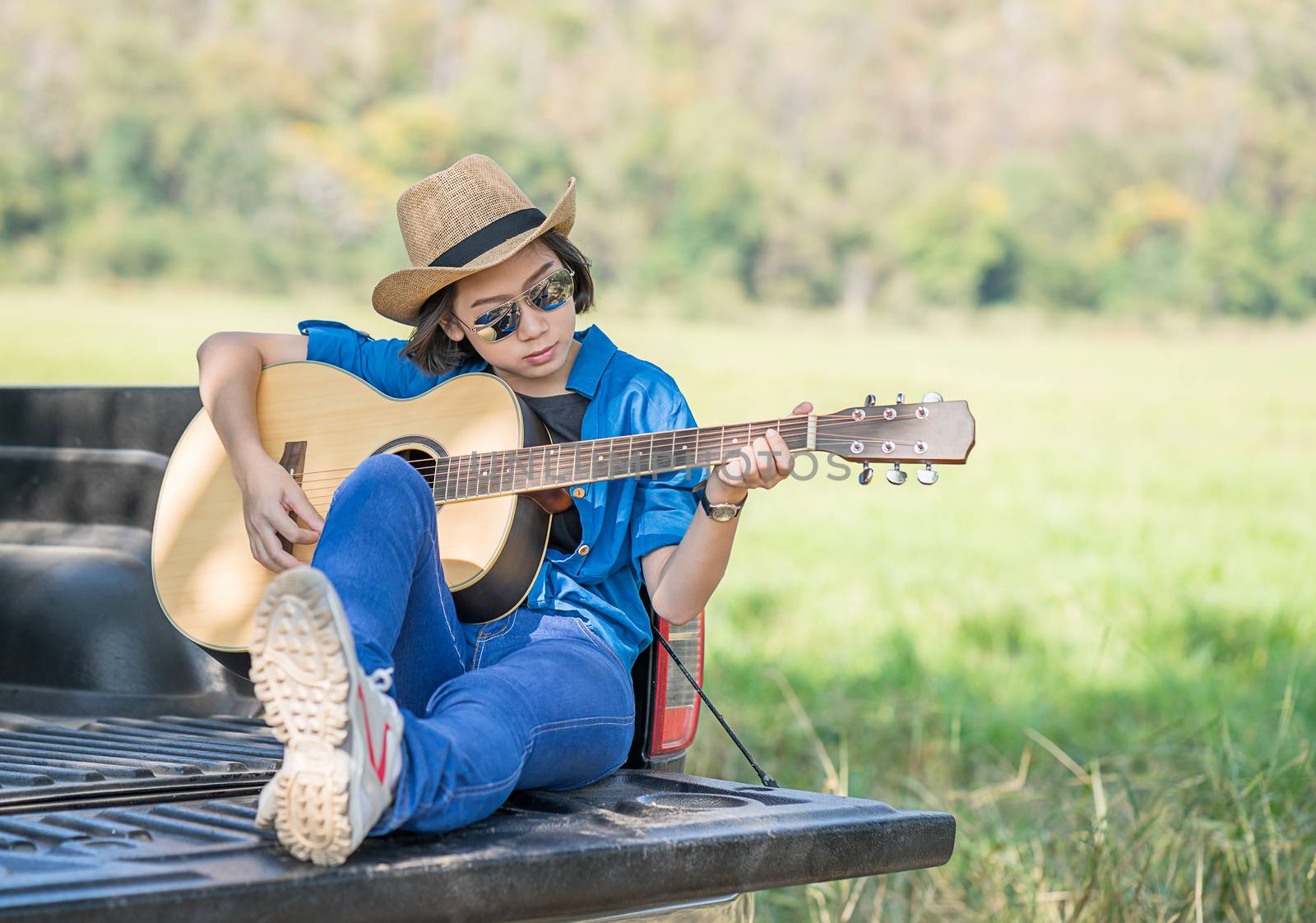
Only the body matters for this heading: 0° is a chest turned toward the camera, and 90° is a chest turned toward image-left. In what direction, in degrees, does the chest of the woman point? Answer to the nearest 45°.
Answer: approximately 45°

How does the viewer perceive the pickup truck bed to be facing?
facing away from the viewer and to the left of the viewer
